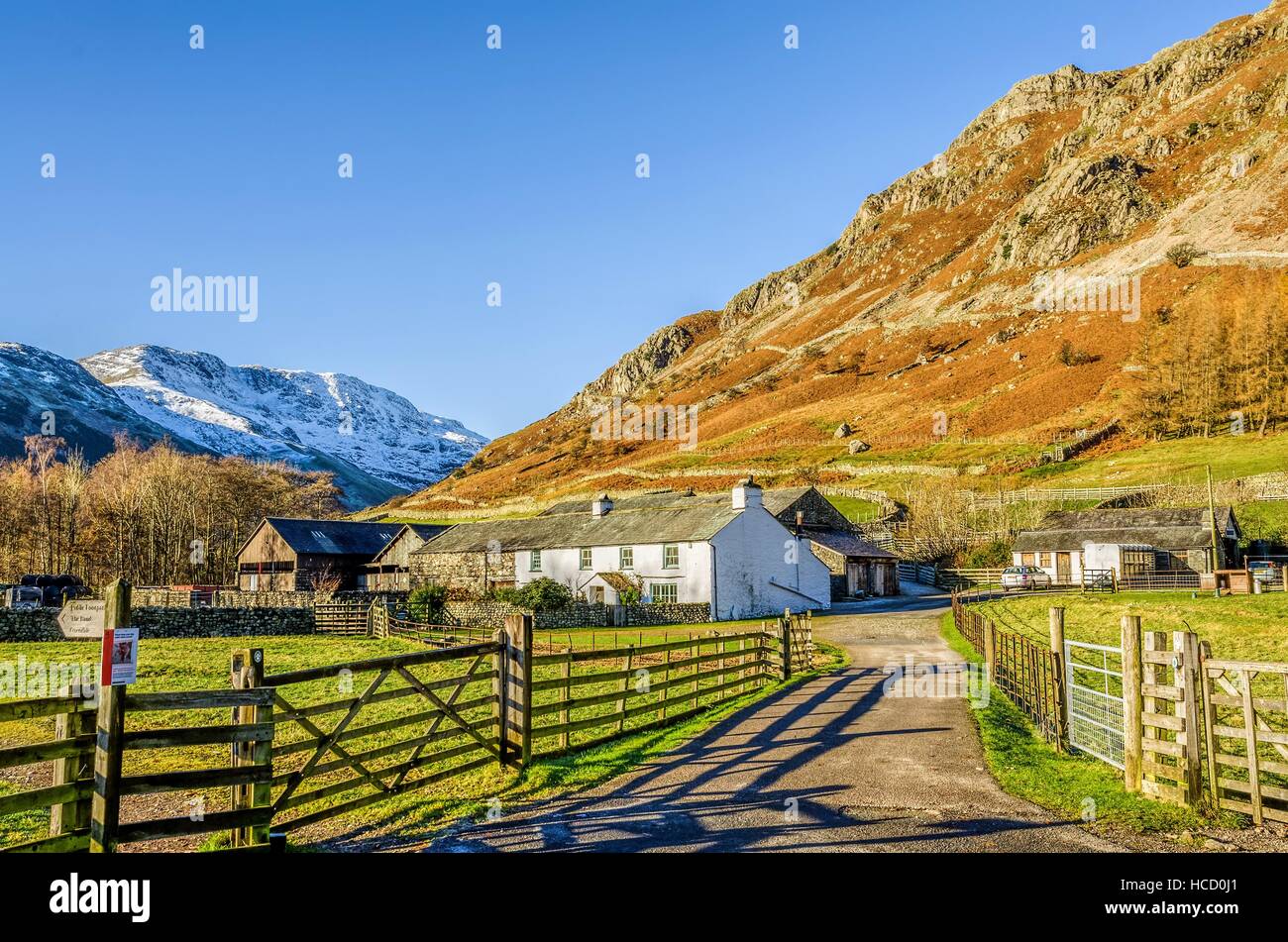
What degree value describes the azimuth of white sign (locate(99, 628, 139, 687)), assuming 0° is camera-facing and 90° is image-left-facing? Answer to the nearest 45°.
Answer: approximately 0°

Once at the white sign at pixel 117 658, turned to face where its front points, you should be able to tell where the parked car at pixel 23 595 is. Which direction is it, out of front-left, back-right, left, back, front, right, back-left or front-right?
back

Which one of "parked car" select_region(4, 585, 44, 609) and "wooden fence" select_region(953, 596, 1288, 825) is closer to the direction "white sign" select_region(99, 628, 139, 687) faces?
the wooden fence

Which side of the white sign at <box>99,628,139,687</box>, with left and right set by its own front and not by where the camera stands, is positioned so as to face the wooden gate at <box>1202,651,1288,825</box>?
left

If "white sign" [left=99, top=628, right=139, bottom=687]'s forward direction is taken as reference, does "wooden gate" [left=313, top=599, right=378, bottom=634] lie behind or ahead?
behind

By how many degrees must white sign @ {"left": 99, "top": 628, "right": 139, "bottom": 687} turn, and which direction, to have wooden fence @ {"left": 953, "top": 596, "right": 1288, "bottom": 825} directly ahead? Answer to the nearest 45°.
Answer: approximately 90° to its left
